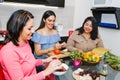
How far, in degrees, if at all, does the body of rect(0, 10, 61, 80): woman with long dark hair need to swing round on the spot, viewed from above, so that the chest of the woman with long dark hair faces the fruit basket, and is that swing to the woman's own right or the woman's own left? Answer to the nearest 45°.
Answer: approximately 45° to the woman's own left

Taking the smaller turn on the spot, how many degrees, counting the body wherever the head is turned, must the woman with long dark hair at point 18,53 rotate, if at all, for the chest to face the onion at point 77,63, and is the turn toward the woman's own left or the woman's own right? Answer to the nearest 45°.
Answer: approximately 45° to the woman's own left

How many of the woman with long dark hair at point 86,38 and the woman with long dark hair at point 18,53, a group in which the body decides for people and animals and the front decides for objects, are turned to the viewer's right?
1

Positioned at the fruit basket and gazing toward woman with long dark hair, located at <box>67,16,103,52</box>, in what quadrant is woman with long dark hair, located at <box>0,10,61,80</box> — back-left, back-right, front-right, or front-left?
back-left

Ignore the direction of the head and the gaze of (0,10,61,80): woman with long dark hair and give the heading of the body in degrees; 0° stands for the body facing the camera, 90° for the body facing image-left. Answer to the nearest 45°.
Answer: approximately 270°

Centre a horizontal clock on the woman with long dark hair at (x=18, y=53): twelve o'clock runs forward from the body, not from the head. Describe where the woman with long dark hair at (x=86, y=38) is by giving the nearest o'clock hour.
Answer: the woman with long dark hair at (x=86, y=38) is roughly at 10 o'clock from the woman with long dark hair at (x=18, y=53).

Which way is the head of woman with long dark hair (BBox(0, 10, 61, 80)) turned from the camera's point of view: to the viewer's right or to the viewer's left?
to the viewer's right

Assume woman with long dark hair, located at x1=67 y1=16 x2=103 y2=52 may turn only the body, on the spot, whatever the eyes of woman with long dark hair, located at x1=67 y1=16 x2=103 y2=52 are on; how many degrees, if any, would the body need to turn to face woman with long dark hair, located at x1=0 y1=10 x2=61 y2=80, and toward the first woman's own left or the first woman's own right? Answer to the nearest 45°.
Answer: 0° — they already face them

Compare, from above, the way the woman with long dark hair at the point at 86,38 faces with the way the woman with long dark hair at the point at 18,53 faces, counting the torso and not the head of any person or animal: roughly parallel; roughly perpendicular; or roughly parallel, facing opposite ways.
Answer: roughly perpendicular
